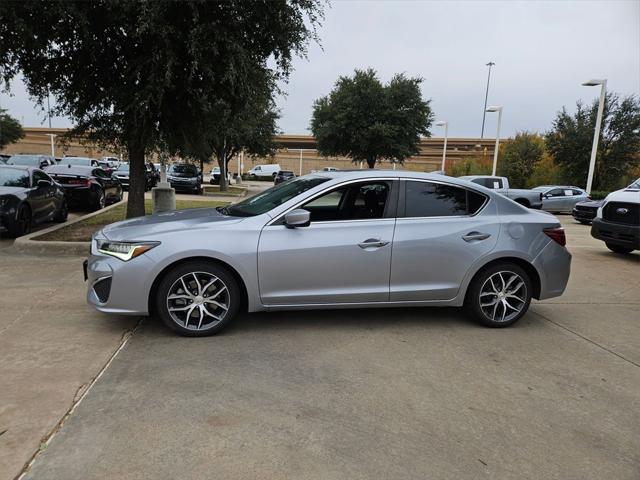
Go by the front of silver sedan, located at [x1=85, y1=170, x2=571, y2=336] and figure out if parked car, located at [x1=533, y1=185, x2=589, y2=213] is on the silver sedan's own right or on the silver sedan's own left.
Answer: on the silver sedan's own right

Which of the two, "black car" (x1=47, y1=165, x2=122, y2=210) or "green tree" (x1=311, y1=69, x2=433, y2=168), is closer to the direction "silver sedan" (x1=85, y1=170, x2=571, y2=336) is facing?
the black car

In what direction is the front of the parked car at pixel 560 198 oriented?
to the viewer's left

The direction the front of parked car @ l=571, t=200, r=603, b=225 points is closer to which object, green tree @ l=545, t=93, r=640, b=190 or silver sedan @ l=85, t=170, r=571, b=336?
the silver sedan

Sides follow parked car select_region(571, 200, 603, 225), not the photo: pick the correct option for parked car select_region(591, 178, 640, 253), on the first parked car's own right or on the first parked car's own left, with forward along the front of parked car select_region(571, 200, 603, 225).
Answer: on the first parked car's own left

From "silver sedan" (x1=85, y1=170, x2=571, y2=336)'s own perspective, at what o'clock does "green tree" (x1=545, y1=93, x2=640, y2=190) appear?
The green tree is roughly at 4 o'clock from the silver sedan.

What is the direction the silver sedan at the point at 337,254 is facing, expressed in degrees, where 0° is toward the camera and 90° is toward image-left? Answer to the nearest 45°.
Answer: approximately 90°

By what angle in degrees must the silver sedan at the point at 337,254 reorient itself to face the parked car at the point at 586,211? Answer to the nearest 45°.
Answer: approximately 135° to its right

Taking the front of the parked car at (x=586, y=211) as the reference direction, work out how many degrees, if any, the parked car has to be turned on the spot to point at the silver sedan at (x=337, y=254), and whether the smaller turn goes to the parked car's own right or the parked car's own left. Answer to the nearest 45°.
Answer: approximately 45° to the parked car's own left
